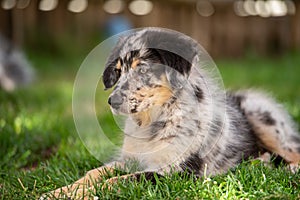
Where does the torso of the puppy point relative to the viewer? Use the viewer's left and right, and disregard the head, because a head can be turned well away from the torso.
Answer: facing the viewer and to the left of the viewer
